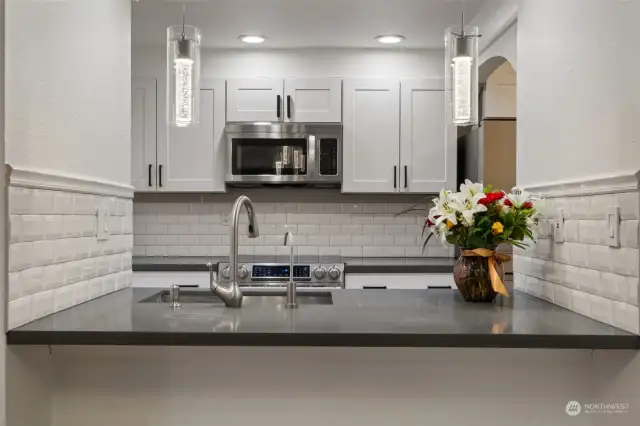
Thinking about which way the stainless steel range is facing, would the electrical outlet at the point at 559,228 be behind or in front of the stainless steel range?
in front

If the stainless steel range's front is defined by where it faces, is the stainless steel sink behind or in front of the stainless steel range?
in front

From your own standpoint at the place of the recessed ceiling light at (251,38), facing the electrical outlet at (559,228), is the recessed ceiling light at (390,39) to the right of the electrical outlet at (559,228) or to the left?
left

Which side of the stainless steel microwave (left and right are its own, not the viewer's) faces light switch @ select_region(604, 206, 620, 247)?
front

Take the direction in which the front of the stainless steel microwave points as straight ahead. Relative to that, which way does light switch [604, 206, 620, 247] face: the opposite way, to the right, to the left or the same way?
to the right

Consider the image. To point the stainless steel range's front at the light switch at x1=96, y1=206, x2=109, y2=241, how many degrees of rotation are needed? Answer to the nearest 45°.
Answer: approximately 45° to its right

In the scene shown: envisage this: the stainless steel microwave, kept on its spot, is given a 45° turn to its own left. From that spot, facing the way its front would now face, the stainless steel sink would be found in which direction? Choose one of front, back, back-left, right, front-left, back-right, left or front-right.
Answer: front-right

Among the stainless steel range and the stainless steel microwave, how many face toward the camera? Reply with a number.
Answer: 2

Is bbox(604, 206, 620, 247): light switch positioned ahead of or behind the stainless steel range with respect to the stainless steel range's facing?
ahead

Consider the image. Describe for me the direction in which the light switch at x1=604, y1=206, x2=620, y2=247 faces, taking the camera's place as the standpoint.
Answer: facing the viewer and to the left of the viewer

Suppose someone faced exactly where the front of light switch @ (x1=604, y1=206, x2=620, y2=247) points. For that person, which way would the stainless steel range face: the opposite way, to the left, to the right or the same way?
to the left

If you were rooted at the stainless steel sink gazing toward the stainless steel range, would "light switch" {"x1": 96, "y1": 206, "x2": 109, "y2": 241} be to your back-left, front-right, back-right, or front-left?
back-left
